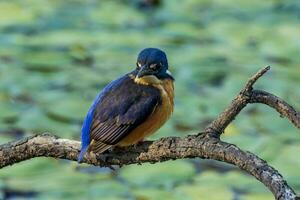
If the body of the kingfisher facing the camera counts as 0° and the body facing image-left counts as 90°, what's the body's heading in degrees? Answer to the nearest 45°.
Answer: approximately 270°
